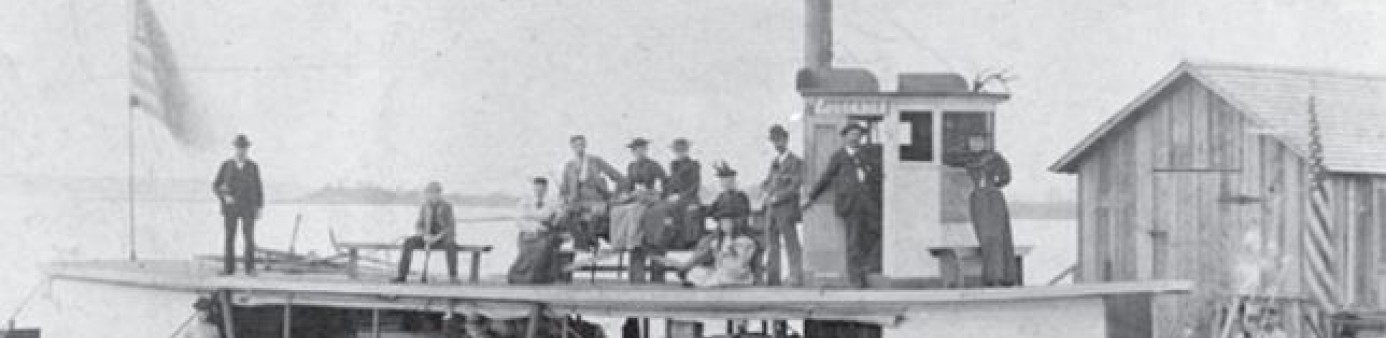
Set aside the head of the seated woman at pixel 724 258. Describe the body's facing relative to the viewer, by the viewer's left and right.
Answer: facing the viewer and to the left of the viewer

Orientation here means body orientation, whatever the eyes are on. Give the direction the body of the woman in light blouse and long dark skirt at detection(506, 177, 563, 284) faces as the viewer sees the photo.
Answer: toward the camera

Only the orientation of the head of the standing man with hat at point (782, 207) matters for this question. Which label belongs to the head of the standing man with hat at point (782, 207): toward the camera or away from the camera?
toward the camera

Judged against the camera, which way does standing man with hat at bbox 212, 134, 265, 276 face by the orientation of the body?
toward the camera

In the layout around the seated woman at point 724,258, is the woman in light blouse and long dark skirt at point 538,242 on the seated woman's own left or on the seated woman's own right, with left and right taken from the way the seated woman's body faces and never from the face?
on the seated woman's own right

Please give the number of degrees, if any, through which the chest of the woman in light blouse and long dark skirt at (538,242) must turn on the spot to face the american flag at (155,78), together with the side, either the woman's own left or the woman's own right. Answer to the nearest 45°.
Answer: approximately 135° to the woman's own right

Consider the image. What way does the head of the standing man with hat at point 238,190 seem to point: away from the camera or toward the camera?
toward the camera

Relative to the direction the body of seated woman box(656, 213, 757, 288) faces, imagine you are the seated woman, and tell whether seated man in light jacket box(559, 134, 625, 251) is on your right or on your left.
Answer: on your right

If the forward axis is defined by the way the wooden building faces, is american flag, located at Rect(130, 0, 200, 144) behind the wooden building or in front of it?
in front

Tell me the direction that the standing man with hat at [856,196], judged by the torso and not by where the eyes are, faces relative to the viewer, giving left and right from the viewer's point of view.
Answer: facing the viewer
